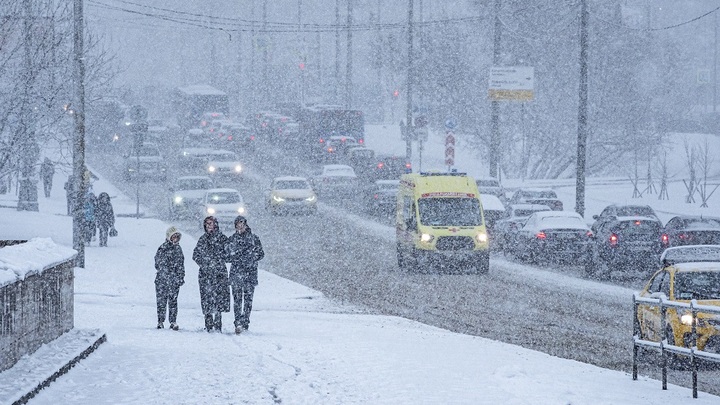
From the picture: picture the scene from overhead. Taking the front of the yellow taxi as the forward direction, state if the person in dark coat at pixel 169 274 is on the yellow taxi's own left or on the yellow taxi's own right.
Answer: on the yellow taxi's own right

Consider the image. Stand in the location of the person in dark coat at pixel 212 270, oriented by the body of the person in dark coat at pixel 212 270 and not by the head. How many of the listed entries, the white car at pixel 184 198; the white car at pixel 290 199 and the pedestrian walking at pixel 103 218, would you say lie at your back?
3

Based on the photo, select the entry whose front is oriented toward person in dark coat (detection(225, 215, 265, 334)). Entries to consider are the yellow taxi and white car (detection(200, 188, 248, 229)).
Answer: the white car

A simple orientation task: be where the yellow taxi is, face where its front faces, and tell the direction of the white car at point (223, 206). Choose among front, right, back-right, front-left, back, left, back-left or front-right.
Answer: back

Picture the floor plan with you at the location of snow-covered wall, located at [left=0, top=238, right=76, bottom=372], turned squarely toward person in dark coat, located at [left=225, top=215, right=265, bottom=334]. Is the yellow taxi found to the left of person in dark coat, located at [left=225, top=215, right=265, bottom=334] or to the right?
right

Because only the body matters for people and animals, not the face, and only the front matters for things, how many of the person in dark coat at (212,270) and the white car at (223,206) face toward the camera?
2

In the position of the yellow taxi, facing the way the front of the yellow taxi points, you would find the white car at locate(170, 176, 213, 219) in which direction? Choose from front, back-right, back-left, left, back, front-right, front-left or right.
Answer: back

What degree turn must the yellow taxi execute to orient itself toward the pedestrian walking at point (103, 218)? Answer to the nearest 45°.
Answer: approximately 180°
